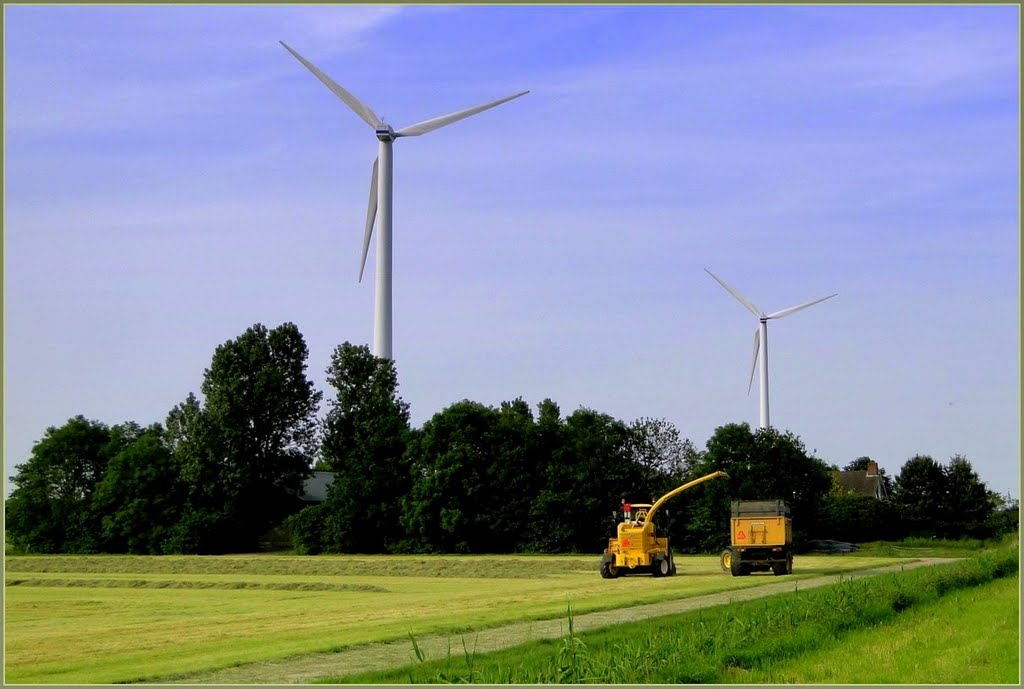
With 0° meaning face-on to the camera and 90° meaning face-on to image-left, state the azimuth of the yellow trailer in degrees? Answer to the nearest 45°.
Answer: approximately 180°

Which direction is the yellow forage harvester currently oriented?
away from the camera

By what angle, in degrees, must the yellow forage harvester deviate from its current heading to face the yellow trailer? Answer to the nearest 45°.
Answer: approximately 90° to its right

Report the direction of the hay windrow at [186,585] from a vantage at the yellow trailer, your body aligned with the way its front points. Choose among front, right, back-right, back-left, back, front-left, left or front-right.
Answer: left

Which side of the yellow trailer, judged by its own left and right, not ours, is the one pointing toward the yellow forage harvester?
left

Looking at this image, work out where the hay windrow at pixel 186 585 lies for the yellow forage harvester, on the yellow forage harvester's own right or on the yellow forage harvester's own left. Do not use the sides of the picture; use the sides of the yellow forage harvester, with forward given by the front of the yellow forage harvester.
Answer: on the yellow forage harvester's own left

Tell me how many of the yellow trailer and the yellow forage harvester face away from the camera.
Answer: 2
